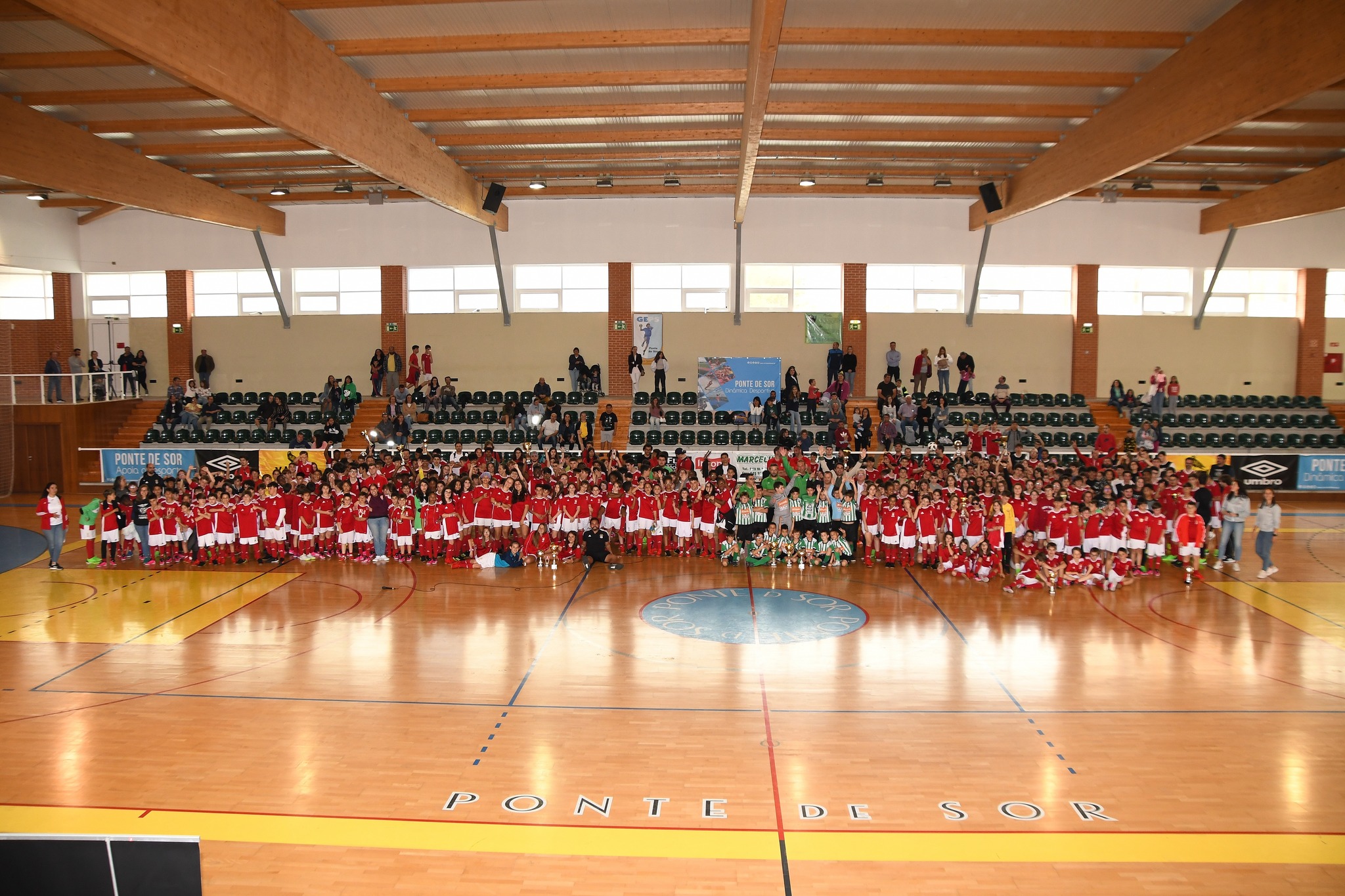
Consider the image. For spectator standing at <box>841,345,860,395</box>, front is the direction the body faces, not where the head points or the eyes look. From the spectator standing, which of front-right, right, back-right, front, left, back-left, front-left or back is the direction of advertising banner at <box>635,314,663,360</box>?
right

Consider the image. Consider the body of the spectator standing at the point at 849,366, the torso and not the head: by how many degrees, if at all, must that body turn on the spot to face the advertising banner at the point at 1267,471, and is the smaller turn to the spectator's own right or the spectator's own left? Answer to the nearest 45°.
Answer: approximately 90° to the spectator's own left

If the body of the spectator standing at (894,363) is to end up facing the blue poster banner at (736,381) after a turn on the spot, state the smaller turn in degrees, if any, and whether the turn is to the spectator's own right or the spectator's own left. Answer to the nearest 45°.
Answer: approximately 90° to the spectator's own right

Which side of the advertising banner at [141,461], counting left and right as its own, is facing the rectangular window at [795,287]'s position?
left

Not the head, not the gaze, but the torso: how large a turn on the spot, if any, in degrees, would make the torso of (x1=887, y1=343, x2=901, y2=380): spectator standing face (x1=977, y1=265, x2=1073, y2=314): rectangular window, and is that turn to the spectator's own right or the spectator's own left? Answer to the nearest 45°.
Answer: approximately 135° to the spectator's own left

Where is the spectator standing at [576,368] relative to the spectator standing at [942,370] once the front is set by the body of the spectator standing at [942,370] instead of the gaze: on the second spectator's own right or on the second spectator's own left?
on the second spectator's own right

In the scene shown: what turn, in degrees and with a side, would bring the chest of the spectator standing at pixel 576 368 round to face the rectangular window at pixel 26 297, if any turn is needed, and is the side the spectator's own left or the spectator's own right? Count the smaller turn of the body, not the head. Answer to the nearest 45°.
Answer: approximately 90° to the spectator's own right

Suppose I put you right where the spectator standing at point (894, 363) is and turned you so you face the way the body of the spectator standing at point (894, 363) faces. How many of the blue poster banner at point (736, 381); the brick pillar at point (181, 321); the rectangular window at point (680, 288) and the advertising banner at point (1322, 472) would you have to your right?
3

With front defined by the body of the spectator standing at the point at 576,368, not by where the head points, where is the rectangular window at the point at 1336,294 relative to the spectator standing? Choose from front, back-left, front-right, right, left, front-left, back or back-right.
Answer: left
